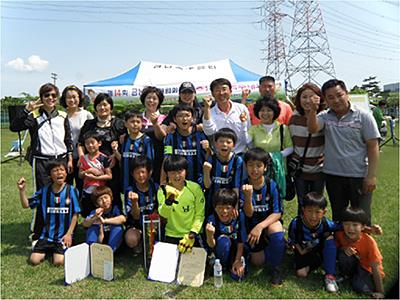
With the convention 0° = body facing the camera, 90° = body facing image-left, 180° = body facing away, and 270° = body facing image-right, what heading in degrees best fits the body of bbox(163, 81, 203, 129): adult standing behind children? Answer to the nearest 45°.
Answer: approximately 0°

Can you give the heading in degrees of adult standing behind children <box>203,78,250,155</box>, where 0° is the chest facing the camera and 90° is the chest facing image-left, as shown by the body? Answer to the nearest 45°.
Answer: approximately 0°

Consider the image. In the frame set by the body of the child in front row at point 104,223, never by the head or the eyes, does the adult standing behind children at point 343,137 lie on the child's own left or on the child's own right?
on the child's own left
